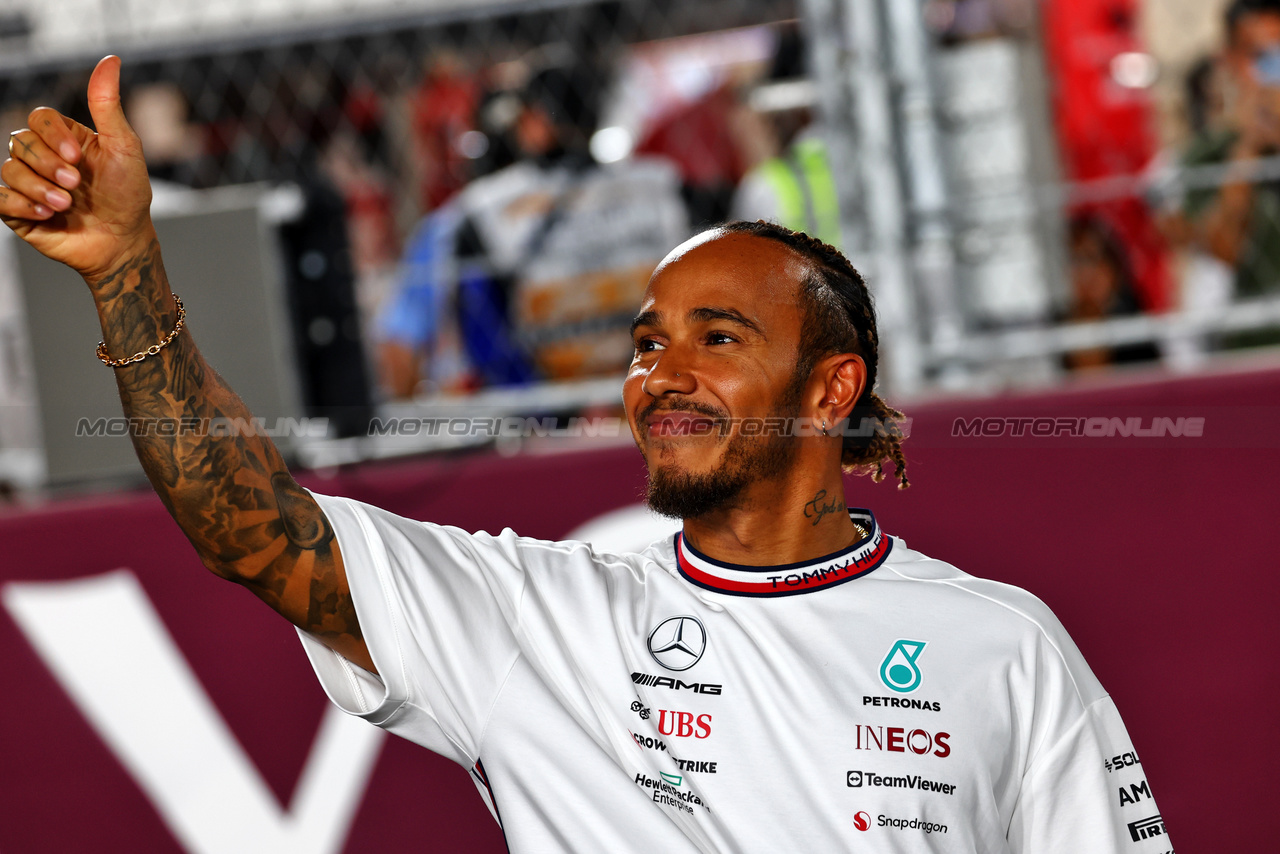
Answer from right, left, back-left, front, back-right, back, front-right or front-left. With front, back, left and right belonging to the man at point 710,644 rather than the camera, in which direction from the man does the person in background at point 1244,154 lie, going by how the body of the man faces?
back-left

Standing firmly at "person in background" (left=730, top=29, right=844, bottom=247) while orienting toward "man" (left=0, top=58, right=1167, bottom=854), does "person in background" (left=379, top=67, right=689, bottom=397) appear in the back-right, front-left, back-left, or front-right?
front-right

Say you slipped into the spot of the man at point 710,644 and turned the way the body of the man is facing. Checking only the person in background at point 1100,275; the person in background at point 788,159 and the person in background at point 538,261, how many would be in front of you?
0

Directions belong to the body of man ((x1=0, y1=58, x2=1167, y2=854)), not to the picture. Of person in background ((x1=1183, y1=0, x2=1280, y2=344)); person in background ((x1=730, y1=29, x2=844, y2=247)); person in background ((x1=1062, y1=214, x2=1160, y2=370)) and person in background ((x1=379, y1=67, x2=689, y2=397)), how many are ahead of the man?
0

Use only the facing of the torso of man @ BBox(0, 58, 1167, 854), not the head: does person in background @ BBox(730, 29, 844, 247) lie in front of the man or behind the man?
behind

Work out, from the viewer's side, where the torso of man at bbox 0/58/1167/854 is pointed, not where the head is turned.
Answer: toward the camera

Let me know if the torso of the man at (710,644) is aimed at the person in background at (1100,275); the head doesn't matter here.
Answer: no

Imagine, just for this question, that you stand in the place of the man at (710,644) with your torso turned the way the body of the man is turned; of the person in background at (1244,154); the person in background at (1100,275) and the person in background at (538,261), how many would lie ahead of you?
0

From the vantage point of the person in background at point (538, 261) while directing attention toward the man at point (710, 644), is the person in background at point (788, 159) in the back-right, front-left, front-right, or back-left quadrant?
back-left

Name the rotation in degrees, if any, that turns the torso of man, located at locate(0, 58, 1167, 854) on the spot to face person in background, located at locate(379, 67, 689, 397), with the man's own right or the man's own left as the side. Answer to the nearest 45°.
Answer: approximately 180°
